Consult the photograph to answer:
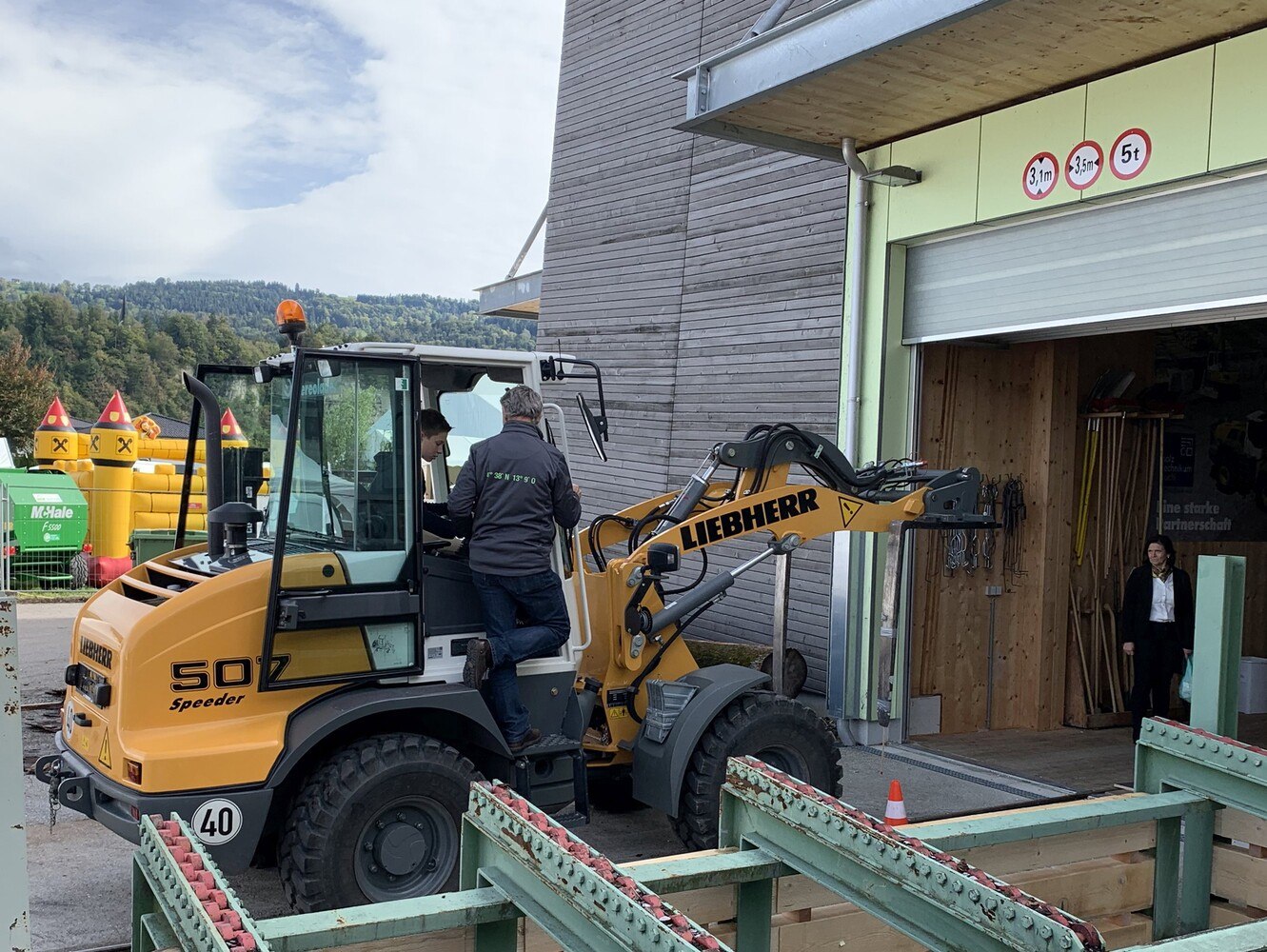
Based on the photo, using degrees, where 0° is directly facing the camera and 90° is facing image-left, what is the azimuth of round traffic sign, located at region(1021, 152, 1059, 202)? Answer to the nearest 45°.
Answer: approximately 45°

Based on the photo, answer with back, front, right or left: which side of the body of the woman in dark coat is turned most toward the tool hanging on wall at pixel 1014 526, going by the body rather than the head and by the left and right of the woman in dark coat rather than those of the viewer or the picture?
right

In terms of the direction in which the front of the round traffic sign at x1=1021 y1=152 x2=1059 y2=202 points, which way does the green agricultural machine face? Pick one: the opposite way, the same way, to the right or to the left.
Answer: to the right

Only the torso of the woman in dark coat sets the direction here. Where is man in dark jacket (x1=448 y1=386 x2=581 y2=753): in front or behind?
in front

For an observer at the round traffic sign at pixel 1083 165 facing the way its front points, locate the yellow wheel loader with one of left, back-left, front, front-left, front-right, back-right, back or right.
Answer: front

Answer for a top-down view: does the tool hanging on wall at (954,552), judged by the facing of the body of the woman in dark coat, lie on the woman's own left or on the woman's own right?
on the woman's own right

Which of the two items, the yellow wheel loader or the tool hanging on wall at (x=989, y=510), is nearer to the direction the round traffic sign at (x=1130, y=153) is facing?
the yellow wheel loader

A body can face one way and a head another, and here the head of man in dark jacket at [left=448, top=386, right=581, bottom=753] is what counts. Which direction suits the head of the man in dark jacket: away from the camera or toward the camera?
away from the camera

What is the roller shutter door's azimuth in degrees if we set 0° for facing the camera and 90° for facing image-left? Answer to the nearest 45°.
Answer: approximately 45°

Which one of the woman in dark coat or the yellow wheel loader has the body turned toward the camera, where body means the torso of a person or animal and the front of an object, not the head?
the woman in dark coat

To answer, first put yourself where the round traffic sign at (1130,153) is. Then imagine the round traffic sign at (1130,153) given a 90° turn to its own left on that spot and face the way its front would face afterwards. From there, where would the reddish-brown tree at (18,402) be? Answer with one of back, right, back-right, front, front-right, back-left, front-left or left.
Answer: back
